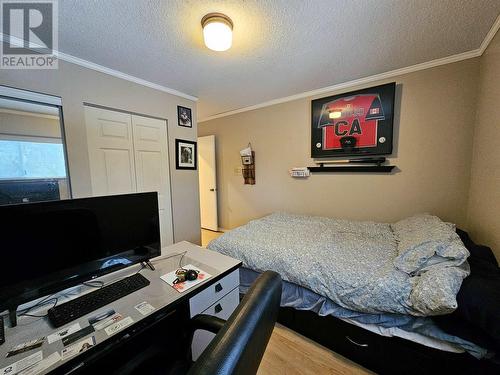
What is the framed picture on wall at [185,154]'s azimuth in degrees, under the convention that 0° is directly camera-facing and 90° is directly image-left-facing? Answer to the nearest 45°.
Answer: approximately 315°

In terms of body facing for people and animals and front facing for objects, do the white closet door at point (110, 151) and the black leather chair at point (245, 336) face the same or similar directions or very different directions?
very different directions

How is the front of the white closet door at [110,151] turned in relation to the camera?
facing the viewer and to the right of the viewer

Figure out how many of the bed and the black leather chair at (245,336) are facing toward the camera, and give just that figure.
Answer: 0

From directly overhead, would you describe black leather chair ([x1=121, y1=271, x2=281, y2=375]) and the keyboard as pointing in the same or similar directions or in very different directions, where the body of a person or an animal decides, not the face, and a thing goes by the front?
very different directions

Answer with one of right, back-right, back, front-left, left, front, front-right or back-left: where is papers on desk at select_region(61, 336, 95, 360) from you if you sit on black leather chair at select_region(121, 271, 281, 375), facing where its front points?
front

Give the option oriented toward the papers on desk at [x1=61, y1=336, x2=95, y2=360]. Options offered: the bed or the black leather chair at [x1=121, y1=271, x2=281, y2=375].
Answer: the black leather chair

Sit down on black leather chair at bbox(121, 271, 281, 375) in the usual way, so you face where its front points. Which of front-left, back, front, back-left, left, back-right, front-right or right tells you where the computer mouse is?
front-right

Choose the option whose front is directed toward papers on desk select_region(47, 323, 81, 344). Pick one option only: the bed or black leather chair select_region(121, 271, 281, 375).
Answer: the black leather chair

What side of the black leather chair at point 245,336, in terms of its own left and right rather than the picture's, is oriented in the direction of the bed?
right

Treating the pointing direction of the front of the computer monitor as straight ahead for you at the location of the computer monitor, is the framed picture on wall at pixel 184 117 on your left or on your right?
on your left

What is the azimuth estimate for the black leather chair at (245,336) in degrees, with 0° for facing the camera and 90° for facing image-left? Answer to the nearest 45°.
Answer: approximately 135°
